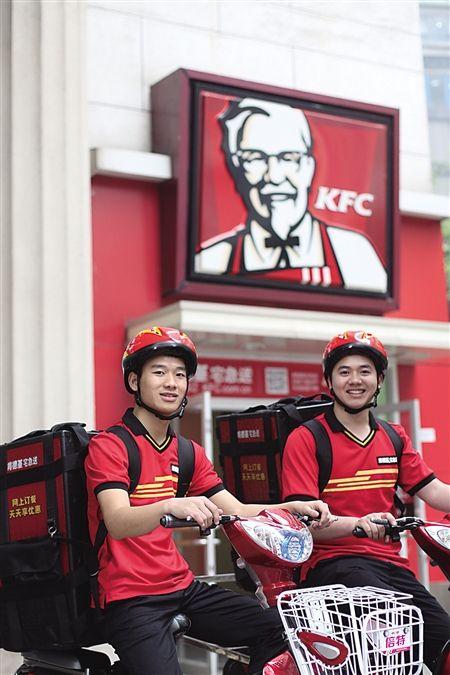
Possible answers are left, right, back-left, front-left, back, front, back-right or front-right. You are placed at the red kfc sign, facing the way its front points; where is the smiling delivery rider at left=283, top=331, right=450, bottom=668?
front-right

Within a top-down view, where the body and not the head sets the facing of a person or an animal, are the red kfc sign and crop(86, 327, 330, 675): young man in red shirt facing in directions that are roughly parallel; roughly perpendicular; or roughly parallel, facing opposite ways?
roughly parallel

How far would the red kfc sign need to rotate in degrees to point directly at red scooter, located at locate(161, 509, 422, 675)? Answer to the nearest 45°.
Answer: approximately 45° to its right

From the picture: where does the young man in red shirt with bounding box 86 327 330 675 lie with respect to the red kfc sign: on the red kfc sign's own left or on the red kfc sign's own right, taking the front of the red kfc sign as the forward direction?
on the red kfc sign's own right

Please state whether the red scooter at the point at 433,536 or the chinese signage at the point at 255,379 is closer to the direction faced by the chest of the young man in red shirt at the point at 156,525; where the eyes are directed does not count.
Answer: the red scooter

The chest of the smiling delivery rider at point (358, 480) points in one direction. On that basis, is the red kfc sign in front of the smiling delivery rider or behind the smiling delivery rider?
behind

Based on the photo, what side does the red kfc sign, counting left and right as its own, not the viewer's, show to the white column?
right

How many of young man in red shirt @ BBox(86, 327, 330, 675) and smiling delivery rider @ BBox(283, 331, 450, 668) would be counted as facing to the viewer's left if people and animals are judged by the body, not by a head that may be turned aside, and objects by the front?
0

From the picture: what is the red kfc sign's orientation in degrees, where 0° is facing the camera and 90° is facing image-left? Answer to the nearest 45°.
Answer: approximately 315°

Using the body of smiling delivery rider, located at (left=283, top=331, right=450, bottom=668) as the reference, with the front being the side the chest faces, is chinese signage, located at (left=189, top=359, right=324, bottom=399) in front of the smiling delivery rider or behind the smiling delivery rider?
behind

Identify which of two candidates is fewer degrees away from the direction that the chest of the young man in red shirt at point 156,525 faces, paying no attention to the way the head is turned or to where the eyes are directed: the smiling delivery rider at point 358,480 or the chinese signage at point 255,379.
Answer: the smiling delivery rider

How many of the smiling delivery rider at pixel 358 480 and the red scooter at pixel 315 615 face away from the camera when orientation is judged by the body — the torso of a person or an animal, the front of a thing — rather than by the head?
0

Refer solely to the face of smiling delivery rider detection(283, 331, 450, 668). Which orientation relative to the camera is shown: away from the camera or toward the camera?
toward the camera

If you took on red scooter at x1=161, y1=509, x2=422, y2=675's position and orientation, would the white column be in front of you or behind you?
behind

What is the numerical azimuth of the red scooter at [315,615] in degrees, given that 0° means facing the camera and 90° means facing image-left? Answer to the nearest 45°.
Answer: approximately 315°

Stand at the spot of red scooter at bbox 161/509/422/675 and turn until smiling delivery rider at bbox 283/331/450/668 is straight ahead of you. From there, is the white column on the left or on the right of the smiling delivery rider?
left

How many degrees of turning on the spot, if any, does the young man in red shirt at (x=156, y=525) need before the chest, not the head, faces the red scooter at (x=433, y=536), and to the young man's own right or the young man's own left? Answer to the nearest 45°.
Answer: approximately 45° to the young man's own left
